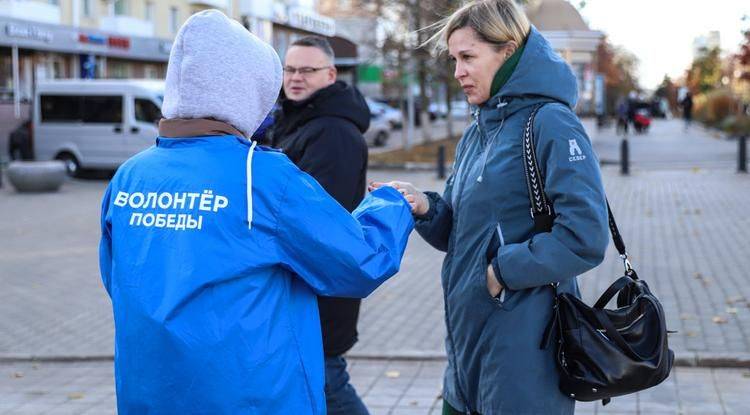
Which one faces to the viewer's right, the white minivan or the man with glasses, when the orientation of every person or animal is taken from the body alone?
the white minivan

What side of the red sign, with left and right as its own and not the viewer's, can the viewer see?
front

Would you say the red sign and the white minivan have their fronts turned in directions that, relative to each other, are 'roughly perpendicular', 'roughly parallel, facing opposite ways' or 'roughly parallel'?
roughly perpendicular

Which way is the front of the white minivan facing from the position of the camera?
facing to the right of the viewer

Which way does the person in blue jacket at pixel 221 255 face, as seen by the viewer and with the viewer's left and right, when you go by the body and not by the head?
facing away from the viewer and to the right of the viewer

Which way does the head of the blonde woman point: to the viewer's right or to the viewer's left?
to the viewer's left

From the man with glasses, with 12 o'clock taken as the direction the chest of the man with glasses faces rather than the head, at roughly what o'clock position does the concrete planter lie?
The concrete planter is roughly at 4 o'clock from the man with glasses.

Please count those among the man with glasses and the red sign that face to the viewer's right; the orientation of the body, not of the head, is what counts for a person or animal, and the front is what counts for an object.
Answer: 0

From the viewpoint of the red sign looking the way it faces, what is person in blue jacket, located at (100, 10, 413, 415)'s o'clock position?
The person in blue jacket is roughly at 12 o'clock from the red sign.

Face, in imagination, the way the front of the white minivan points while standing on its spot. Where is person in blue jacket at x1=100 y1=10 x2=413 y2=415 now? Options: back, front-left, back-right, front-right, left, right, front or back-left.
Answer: right

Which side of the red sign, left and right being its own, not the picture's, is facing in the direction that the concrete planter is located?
front

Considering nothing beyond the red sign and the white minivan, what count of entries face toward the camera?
1

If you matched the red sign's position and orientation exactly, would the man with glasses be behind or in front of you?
in front

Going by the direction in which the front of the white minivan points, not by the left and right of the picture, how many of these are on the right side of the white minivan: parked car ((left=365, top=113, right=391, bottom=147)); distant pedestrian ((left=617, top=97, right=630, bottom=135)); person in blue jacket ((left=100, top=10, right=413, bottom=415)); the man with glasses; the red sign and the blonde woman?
3

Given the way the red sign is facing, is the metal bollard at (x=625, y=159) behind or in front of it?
in front
